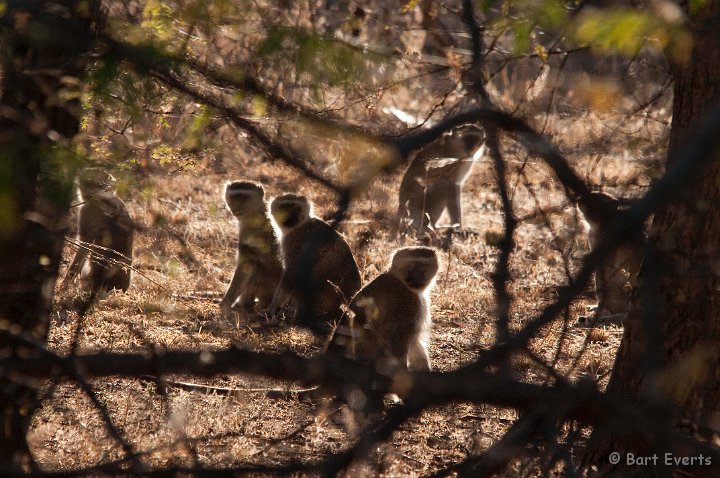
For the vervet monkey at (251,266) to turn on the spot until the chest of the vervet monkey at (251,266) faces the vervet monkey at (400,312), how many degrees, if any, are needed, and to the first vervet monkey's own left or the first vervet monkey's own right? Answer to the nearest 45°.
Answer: approximately 90° to the first vervet monkey's own left

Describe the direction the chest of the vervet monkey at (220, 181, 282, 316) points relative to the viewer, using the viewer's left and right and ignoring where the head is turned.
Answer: facing the viewer and to the left of the viewer

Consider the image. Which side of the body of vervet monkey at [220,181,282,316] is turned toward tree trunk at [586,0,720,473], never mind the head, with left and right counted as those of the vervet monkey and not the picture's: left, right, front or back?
left

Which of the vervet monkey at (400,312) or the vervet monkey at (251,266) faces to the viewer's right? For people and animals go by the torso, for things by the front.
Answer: the vervet monkey at (400,312)

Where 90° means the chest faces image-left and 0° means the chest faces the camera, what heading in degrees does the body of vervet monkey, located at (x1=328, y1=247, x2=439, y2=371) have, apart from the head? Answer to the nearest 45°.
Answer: approximately 270°

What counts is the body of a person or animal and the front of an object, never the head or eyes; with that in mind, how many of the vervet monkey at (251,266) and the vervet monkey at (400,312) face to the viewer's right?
1

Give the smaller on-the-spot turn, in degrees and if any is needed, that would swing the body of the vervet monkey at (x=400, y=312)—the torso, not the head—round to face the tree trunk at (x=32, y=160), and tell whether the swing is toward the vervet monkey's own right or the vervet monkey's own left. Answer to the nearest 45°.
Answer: approximately 135° to the vervet monkey's own right

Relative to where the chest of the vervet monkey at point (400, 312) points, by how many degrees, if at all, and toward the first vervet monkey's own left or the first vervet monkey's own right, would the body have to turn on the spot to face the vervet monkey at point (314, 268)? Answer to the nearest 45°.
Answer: approximately 135° to the first vervet monkey's own left
